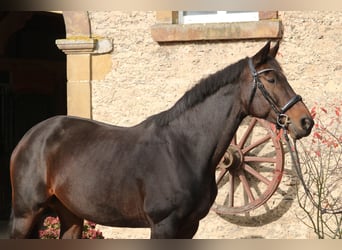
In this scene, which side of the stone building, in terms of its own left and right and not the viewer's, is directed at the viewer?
front

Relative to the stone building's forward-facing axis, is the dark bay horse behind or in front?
in front
